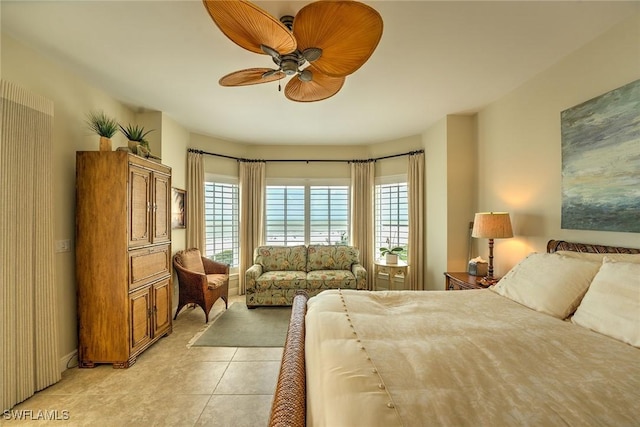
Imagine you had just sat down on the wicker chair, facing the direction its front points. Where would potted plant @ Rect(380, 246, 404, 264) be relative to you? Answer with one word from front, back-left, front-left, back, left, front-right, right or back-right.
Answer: front-left

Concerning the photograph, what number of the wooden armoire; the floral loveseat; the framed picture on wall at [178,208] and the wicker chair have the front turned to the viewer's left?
0

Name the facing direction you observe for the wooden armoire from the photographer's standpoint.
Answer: facing the viewer and to the right of the viewer

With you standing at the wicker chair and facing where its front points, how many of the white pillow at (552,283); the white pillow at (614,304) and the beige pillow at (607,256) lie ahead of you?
3

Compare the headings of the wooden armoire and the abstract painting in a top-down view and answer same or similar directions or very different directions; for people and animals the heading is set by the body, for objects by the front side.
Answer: very different directions

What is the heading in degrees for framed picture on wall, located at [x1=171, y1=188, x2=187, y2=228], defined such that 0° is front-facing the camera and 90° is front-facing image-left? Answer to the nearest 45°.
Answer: approximately 315°

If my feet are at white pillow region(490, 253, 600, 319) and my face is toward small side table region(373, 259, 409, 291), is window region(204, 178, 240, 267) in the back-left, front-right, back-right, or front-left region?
front-left

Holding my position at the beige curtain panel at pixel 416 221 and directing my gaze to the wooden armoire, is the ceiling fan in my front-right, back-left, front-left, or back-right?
front-left

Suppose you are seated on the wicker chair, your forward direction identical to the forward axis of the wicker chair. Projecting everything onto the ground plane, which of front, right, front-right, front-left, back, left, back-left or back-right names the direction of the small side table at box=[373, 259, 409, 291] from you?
front-left

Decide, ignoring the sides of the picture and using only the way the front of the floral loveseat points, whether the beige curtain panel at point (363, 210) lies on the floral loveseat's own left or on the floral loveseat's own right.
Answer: on the floral loveseat's own left

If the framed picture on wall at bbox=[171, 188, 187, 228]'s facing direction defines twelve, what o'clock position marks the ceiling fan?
The ceiling fan is roughly at 1 o'clock from the framed picture on wall.

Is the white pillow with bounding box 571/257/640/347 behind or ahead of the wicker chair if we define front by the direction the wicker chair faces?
ahead

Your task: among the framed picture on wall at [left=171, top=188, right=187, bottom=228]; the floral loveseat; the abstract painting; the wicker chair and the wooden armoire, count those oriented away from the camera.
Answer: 0

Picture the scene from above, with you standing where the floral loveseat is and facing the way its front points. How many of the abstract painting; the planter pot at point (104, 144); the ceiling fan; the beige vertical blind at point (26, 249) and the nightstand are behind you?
0

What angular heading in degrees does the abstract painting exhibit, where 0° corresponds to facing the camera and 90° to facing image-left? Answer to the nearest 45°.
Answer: approximately 45°

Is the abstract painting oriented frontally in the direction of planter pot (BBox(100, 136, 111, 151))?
yes

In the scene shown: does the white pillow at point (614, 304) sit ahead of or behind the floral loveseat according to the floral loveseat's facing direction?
ahead

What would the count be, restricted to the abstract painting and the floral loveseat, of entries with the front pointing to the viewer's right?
0

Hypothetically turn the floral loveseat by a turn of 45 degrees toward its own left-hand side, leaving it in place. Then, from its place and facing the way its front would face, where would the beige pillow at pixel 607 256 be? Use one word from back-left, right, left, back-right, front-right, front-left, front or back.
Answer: front

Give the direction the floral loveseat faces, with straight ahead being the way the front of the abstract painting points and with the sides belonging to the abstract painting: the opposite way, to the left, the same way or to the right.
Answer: to the left

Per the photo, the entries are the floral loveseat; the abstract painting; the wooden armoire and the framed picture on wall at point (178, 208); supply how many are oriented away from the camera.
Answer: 0
